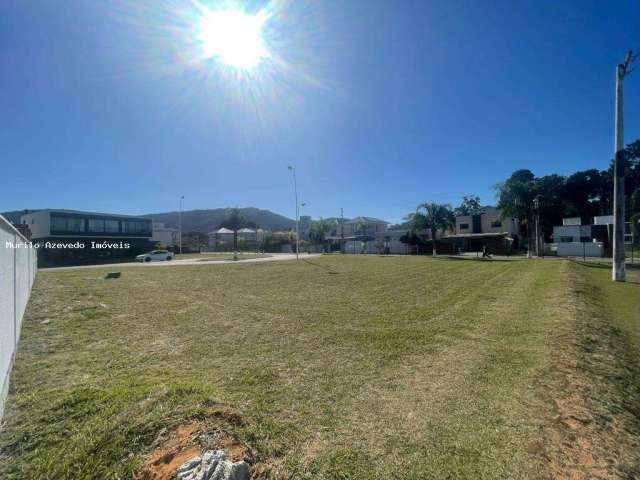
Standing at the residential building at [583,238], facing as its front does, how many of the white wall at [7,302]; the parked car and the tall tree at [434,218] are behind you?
0

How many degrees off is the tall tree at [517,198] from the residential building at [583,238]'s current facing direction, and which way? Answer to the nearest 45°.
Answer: approximately 45° to its right

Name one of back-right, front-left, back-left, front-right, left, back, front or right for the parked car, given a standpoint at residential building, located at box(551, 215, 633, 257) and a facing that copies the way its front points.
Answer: front-right

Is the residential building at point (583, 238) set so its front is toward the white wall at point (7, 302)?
yes

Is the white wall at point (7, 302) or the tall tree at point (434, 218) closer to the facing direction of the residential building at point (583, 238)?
the white wall

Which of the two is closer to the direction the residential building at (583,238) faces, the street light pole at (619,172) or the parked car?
the street light pole

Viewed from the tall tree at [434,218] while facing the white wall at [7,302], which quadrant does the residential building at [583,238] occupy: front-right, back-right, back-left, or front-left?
back-left

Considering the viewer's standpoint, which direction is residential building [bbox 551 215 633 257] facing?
facing the viewer

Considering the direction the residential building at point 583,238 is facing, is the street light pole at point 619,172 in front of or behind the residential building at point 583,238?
in front

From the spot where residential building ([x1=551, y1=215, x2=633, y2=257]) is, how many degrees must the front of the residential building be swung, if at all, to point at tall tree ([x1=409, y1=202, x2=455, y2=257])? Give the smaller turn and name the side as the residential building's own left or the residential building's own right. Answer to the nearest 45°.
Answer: approximately 45° to the residential building's own right
